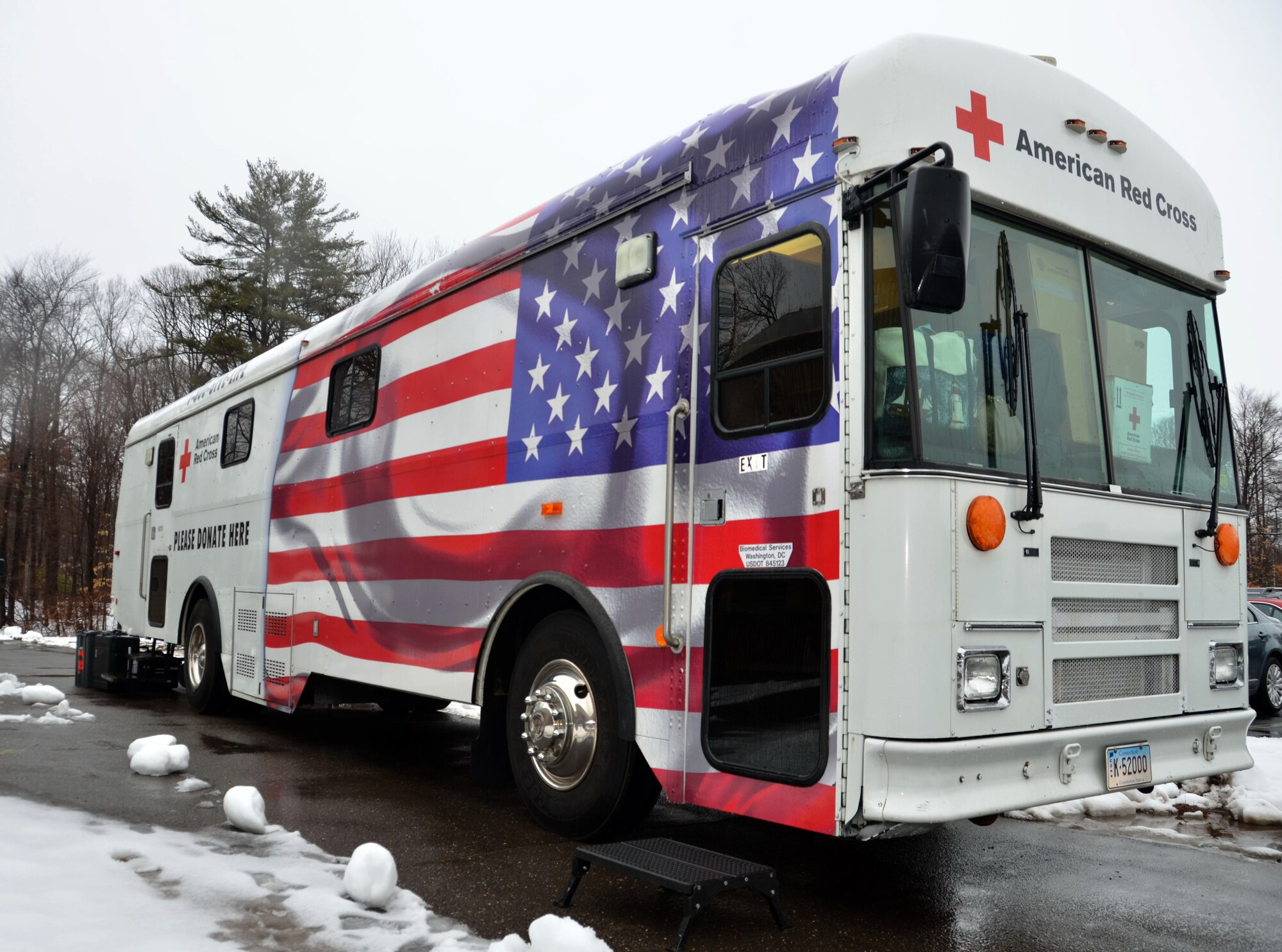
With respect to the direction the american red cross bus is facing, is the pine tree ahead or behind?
behind

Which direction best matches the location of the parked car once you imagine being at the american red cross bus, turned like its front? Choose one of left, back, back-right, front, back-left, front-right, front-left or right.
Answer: left

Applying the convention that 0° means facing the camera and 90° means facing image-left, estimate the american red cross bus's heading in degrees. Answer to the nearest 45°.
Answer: approximately 315°
